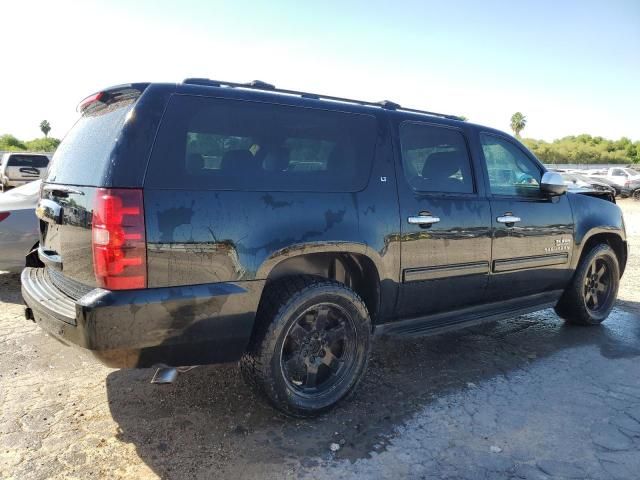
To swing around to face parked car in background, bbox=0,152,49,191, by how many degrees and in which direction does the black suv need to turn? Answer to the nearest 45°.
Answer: approximately 90° to its left

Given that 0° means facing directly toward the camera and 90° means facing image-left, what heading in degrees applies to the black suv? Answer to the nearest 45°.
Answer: approximately 225°

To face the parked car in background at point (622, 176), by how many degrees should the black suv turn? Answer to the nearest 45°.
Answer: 0° — it already faces it

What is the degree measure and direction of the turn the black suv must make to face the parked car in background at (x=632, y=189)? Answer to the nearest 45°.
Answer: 0° — it already faces it

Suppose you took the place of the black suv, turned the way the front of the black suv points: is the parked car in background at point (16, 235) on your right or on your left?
on your left

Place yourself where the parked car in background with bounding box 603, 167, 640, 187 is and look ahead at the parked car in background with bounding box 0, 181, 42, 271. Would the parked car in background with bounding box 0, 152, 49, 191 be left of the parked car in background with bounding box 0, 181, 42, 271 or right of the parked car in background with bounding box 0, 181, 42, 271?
right
